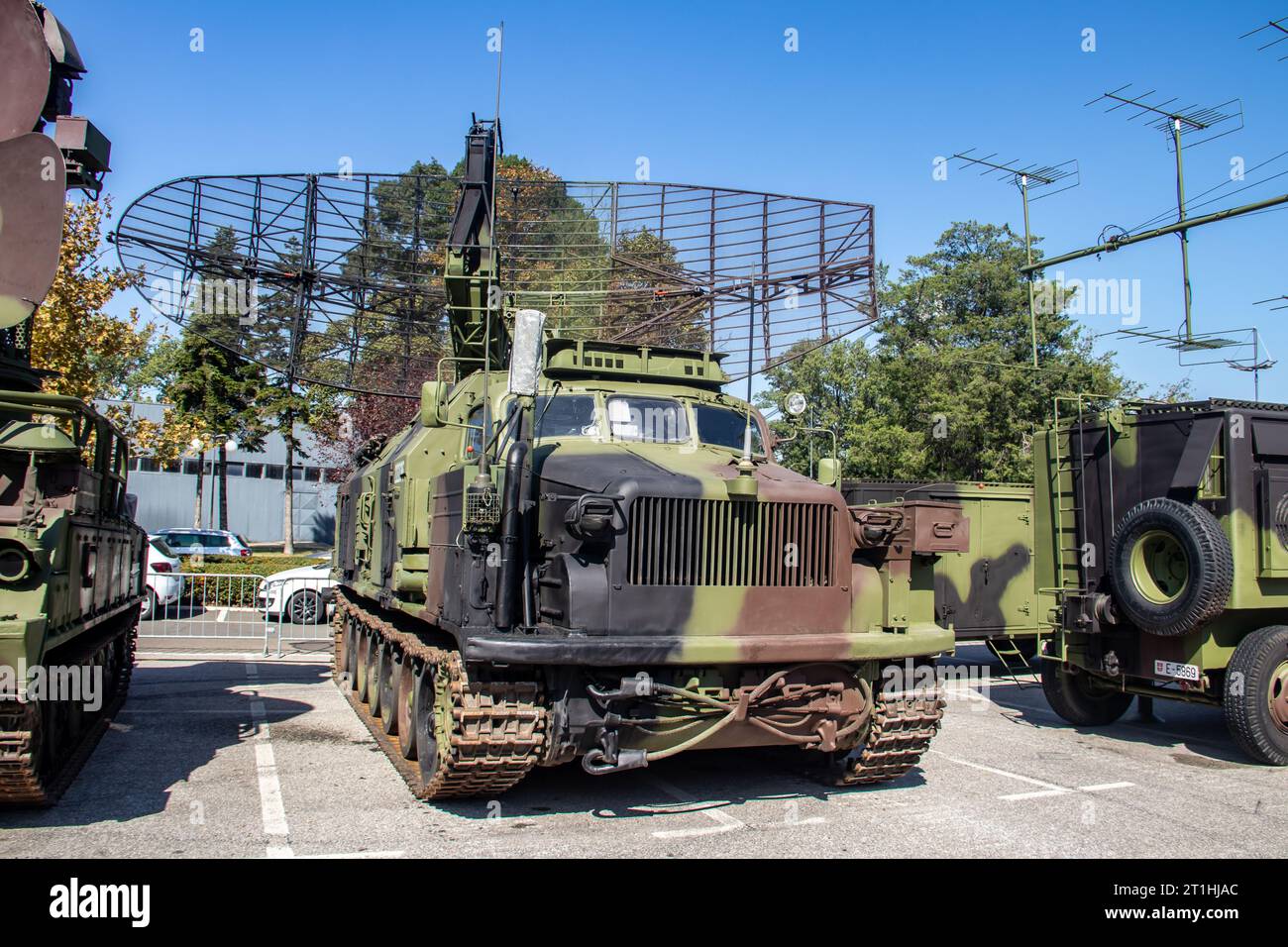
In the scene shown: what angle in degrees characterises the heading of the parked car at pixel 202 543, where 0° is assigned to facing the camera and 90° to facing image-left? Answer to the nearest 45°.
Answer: approximately 90°

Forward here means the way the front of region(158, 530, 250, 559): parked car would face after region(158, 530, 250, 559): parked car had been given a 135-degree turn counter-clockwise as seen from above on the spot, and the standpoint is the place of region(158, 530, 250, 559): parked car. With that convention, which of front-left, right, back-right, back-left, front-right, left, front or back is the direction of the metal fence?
front-right

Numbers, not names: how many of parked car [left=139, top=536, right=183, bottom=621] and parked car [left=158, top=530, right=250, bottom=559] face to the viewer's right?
0

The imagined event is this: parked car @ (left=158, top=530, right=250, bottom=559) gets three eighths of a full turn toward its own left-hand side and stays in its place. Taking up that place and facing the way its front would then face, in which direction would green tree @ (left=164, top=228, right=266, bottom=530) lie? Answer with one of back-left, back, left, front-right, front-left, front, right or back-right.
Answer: back-left

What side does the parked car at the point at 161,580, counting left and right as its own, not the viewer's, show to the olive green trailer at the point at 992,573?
back

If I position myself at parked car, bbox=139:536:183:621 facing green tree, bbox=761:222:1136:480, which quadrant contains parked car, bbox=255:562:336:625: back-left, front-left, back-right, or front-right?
front-right

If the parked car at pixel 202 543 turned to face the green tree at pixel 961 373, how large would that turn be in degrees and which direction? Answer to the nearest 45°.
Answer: approximately 135° to its left

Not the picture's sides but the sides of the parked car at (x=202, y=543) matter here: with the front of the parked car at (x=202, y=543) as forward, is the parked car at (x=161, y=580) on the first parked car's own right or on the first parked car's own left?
on the first parked car's own left

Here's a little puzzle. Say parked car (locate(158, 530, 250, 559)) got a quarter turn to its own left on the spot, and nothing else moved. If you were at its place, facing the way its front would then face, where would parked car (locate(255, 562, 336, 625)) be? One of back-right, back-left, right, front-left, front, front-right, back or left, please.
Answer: front

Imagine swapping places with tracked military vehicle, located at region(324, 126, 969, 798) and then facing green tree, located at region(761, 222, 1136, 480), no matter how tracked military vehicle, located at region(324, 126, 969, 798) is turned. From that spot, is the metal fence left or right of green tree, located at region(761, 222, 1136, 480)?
left

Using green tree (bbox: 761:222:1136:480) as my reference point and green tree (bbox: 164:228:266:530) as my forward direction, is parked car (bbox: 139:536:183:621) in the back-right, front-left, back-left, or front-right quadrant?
front-left

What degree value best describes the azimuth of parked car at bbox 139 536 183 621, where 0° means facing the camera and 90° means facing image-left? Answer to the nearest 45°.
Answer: approximately 135°

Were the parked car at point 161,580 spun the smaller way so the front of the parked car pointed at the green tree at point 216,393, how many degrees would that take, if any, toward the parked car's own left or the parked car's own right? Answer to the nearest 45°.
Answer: approximately 45° to the parked car's own right

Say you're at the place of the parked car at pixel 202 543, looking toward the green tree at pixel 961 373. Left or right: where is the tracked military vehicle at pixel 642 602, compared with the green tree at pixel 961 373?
right

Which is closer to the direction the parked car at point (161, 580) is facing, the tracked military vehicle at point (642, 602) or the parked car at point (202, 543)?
the parked car

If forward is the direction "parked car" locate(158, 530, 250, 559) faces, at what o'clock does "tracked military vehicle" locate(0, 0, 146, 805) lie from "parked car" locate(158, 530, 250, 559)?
The tracked military vehicle is roughly at 9 o'clock from the parked car.
